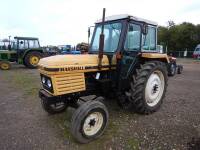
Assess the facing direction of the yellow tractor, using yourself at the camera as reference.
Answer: facing the viewer and to the left of the viewer

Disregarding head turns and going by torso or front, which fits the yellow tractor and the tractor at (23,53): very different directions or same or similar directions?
same or similar directions

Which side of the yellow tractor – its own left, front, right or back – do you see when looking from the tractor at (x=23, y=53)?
right

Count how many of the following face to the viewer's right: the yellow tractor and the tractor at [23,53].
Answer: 0

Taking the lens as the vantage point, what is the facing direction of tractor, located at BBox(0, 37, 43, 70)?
facing to the left of the viewer

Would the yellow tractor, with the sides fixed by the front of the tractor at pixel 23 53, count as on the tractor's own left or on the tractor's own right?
on the tractor's own left
